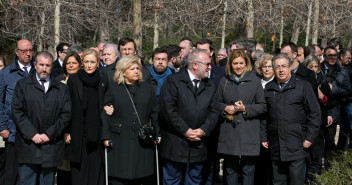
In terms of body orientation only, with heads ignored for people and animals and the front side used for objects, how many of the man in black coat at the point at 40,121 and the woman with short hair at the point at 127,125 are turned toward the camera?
2

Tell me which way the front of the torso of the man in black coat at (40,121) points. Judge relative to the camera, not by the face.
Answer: toward the camera

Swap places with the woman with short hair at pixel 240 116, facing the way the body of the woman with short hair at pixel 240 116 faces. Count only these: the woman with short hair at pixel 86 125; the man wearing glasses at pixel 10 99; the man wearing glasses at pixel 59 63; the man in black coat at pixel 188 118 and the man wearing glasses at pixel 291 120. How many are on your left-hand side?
1

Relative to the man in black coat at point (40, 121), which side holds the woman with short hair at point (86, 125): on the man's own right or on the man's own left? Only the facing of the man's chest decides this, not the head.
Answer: on the man's own left

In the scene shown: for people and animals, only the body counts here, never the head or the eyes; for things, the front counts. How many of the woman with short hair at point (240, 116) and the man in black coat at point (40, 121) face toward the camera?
2

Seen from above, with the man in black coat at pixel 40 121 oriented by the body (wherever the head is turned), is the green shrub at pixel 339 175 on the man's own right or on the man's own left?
on the man's own left

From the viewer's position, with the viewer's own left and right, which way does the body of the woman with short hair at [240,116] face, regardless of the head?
facing the viewer
